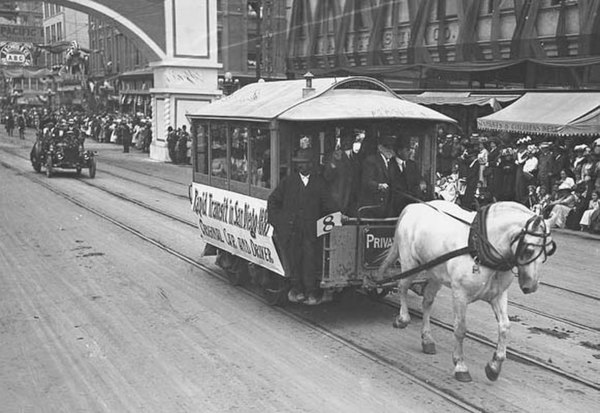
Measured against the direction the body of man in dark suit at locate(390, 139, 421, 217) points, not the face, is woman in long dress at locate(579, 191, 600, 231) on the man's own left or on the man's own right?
on the man's own left

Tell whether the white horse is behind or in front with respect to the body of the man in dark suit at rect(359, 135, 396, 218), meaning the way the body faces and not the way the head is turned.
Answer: in front

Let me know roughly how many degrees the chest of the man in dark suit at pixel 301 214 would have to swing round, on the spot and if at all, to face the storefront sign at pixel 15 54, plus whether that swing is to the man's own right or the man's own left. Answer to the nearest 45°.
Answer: approximately 135° to the man's own right

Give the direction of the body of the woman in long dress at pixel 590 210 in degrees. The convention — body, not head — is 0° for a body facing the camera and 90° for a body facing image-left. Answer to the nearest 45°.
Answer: approximately 45°

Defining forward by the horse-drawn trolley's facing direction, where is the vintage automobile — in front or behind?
behind

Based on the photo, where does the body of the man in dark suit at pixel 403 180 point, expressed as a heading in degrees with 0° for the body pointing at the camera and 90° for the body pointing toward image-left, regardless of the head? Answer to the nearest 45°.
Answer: approximately 315°

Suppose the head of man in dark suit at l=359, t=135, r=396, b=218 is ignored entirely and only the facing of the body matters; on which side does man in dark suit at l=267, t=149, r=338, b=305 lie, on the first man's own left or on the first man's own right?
on the first man's own right

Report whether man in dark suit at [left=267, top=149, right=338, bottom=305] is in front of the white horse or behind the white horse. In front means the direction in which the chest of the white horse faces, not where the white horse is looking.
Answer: behind

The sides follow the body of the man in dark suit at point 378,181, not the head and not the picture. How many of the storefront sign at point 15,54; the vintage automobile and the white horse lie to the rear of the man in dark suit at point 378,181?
2

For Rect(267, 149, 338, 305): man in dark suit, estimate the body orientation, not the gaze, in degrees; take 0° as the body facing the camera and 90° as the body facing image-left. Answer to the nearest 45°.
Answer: approximately 0°
